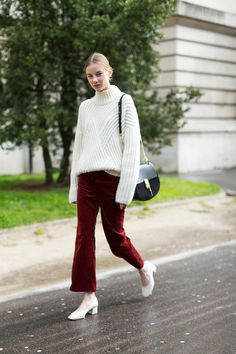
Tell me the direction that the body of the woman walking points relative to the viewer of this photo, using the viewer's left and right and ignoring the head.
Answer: facing the viewer and to the left of the viewer

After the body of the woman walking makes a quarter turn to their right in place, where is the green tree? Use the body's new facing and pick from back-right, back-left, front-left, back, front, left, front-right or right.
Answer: front-right
